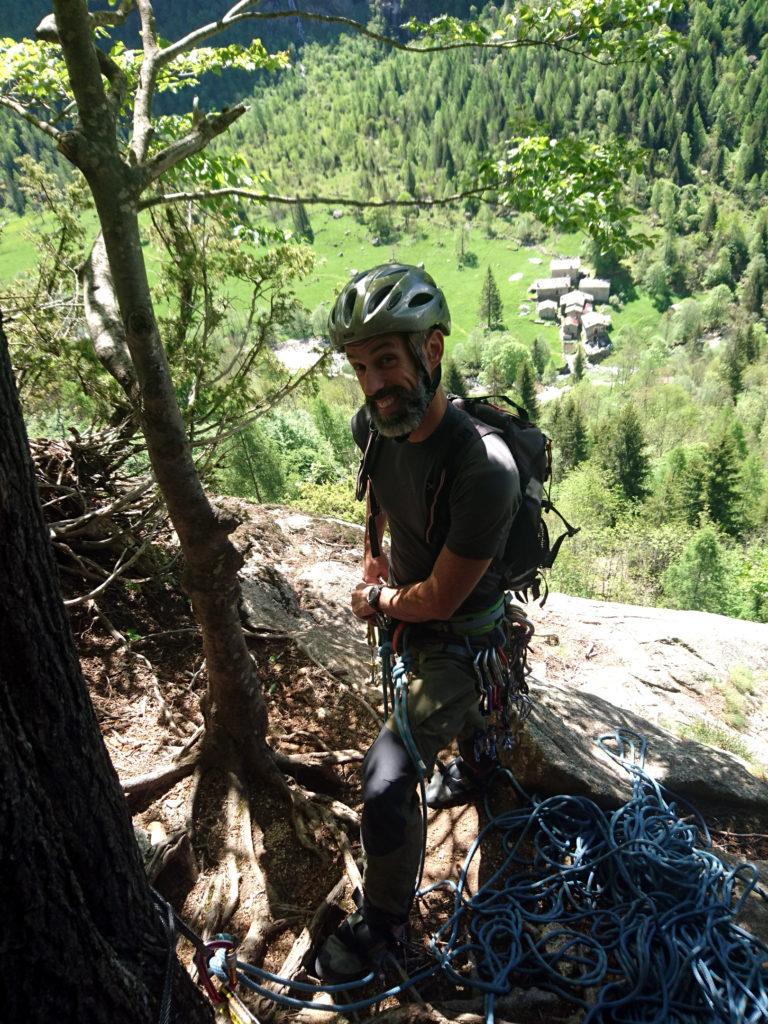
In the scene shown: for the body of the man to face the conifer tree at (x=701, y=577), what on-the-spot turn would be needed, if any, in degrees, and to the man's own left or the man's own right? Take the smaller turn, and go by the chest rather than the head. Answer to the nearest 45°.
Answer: approximately 180°

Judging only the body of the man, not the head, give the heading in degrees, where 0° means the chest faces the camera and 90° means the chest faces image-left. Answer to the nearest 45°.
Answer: approximately 45°

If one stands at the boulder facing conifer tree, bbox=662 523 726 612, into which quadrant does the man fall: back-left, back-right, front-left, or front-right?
back-left
